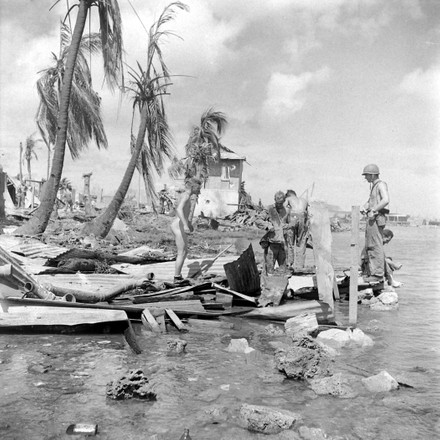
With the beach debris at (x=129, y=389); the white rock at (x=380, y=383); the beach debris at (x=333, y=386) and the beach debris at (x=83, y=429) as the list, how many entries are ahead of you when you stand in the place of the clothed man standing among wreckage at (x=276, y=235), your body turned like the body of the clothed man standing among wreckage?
4

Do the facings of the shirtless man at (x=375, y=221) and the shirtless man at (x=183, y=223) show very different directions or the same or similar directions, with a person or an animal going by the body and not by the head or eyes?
very different directions

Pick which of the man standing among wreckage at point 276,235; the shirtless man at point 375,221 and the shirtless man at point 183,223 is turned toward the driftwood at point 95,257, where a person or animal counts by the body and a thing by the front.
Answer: the shirtless man at point 375,221

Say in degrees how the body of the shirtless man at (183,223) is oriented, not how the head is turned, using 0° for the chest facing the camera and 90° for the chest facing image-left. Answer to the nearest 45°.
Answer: approximately 270°

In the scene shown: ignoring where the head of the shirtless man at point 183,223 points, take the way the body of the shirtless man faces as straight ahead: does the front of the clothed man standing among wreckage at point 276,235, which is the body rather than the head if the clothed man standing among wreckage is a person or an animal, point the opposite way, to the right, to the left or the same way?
to the right

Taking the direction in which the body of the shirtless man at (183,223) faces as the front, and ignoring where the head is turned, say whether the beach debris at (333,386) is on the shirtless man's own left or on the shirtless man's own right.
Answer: on the shirtless man's own right

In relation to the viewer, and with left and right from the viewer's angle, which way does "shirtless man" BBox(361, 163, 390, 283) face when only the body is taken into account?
facing to the left of the viewer

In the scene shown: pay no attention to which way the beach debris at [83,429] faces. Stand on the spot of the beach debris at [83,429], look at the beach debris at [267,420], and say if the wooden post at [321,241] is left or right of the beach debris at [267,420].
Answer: left

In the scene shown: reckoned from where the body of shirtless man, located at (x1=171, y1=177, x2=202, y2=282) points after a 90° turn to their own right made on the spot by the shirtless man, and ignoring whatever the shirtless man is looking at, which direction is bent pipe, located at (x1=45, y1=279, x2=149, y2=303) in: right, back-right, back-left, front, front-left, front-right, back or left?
front-right

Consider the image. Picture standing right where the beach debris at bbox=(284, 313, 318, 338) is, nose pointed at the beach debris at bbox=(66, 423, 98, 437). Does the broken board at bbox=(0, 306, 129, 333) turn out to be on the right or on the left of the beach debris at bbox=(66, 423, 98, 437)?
right

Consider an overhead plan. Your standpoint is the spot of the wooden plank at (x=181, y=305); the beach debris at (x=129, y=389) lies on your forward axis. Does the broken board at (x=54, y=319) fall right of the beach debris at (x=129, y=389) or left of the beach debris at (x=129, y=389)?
right

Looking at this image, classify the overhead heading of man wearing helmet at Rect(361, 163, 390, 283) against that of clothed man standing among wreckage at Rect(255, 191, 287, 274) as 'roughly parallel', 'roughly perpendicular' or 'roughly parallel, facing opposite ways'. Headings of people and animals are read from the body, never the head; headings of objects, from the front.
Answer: roughly perpendicular

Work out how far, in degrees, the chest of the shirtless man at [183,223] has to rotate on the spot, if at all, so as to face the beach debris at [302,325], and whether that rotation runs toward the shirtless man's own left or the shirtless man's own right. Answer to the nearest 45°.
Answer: approximately 45° to the shirtless man's own right

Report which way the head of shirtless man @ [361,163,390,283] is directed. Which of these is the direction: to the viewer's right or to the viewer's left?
to the viewer's left

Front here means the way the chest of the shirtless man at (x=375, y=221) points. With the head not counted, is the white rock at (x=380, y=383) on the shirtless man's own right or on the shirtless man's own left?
on the shirtless man's own left
